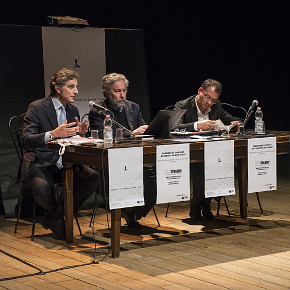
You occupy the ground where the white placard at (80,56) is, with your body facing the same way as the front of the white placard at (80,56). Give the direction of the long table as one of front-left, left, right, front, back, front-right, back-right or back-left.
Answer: front

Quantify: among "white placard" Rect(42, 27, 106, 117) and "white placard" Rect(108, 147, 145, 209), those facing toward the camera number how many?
2

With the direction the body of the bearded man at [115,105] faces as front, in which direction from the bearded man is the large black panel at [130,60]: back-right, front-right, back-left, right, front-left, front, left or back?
back-left

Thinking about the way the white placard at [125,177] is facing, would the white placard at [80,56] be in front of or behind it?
behind

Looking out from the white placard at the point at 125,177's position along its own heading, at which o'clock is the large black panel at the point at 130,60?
The large black panel is roughly at 6 o'clock from the white placard.

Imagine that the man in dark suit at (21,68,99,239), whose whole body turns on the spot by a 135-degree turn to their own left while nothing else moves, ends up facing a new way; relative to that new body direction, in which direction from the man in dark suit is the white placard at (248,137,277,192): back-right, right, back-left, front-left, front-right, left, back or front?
right

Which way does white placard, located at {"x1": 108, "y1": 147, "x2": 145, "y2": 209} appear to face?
toward the camera

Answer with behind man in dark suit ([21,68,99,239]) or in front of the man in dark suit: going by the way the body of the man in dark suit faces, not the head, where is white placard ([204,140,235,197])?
in front

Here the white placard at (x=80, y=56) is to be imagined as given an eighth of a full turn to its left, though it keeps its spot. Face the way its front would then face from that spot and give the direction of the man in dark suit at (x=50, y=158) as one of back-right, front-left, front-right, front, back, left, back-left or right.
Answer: front-right

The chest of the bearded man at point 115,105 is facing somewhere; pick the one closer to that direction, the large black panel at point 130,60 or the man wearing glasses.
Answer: the man wearing glasses

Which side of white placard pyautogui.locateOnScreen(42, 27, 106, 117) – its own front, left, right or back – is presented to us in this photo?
front

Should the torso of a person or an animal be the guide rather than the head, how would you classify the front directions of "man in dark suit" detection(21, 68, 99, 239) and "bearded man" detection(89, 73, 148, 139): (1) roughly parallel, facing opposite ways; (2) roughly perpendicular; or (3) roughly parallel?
roughly parallel

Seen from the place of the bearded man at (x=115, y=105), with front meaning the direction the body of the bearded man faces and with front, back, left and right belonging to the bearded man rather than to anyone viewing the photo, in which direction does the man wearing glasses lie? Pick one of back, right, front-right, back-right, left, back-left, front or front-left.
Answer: front-left
